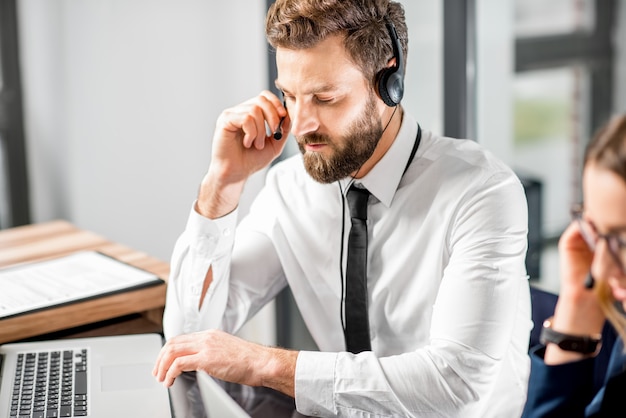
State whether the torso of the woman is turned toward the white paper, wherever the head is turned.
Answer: no

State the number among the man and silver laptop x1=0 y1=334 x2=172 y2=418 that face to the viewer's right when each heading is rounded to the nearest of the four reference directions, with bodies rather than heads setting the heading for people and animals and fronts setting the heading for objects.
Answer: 1

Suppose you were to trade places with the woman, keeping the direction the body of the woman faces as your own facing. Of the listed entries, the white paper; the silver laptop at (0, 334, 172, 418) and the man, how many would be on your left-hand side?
0

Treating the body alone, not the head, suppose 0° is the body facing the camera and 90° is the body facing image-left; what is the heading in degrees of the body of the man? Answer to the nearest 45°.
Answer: approximately 45°

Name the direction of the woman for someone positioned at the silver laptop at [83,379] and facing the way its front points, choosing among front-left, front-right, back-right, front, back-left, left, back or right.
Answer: front-right

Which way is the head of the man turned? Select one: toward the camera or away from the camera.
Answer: toward the camera

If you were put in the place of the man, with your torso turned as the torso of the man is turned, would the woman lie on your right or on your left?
on your left

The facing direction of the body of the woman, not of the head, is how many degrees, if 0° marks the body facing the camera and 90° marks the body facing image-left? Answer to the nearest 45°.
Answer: approximately 45°

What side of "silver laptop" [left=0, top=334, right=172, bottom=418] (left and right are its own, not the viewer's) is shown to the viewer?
right
